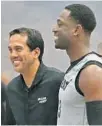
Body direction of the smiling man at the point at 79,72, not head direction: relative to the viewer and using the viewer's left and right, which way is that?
facing to the left of the viewer

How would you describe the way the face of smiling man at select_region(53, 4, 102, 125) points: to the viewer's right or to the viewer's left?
to the viewer's left

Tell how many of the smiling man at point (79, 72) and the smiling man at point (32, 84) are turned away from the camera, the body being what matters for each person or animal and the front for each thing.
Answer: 0
